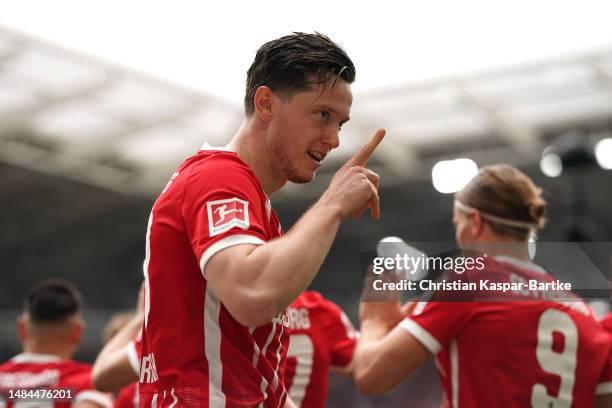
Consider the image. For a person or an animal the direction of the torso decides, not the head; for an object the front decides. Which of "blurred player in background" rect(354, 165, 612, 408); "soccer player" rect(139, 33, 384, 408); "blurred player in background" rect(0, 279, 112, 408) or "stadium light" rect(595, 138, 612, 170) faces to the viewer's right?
the soccer player

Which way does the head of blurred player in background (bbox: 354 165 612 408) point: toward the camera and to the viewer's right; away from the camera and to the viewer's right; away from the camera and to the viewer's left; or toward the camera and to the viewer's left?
away from the camera and to the viewer's left

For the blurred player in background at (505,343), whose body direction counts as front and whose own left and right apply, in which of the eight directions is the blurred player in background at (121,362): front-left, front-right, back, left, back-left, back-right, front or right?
front-left

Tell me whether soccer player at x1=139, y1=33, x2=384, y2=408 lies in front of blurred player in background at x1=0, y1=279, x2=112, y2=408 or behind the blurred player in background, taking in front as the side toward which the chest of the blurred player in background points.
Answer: behind

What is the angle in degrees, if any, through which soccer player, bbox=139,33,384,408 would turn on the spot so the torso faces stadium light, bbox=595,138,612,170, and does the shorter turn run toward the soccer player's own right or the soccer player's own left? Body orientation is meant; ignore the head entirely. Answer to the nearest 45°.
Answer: approximately 45° to the soccer player's own left

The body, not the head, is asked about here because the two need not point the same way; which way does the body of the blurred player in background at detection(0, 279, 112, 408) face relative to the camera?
away from the camera

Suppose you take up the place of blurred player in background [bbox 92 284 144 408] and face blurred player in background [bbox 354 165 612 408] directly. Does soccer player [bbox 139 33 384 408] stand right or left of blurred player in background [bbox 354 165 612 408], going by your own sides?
right

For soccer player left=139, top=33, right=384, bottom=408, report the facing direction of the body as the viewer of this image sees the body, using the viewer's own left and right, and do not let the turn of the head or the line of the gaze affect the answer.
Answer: facing to the right of the viewer

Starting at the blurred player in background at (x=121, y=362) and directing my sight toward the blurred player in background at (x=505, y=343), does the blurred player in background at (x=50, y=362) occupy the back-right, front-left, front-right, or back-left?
back-left

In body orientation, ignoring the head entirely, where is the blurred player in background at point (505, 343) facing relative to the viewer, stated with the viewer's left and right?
facing away from the viewer and to the left of the viewer
